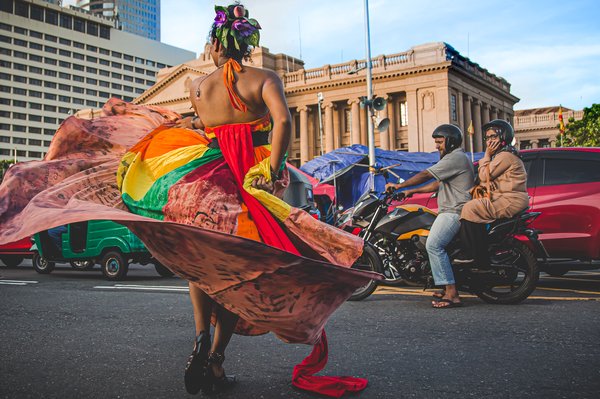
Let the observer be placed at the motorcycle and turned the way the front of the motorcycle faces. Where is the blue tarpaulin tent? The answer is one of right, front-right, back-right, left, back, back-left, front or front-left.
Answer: right

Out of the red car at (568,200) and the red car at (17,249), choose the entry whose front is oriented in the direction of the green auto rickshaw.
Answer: the red car at (568,200)

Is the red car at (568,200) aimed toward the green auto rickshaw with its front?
yes

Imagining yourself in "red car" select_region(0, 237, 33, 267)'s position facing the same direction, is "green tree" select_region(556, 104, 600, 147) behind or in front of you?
behind

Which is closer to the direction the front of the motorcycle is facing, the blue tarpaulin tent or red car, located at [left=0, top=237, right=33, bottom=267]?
the red car

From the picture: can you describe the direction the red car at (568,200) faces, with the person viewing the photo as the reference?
facing to the left of the viewer

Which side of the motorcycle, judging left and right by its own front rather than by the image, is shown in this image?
left

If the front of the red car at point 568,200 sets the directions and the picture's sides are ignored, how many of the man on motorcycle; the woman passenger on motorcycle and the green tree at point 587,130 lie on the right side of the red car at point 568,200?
1

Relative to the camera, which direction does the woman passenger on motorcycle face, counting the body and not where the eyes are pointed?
to the viewer's left

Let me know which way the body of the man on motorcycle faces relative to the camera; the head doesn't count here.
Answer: to the viewer's left

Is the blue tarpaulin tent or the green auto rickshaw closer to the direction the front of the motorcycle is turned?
the green auto rickshaw
